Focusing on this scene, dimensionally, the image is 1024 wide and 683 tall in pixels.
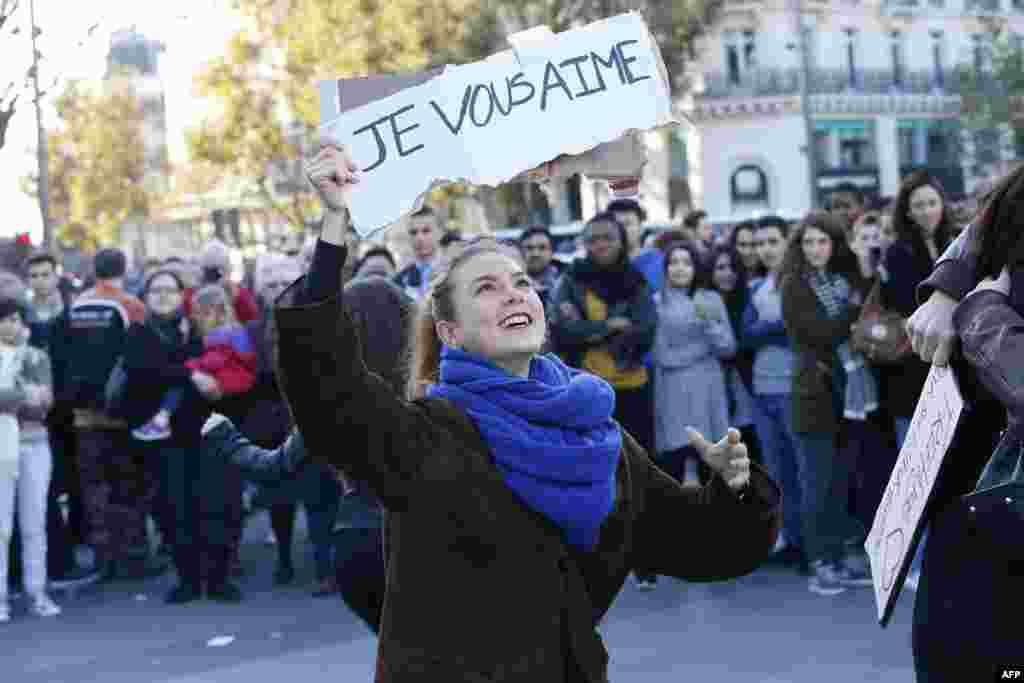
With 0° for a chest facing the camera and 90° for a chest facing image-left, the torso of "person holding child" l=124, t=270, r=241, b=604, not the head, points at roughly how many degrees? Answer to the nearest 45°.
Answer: approximately 0°

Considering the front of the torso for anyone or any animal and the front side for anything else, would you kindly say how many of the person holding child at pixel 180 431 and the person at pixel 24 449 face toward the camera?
2

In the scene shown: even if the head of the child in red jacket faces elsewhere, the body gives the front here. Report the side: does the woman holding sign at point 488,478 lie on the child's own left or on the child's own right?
on the child's own left

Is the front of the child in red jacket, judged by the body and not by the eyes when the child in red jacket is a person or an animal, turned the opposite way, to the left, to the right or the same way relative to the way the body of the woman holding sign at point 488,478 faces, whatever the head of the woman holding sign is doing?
to the right

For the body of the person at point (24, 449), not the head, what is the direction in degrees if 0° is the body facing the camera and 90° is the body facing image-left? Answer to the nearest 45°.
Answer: approximately 0°

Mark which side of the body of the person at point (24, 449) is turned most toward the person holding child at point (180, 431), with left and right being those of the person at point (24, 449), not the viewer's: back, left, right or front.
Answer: left

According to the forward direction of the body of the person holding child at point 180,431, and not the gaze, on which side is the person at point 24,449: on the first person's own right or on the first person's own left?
on the first person's own right
